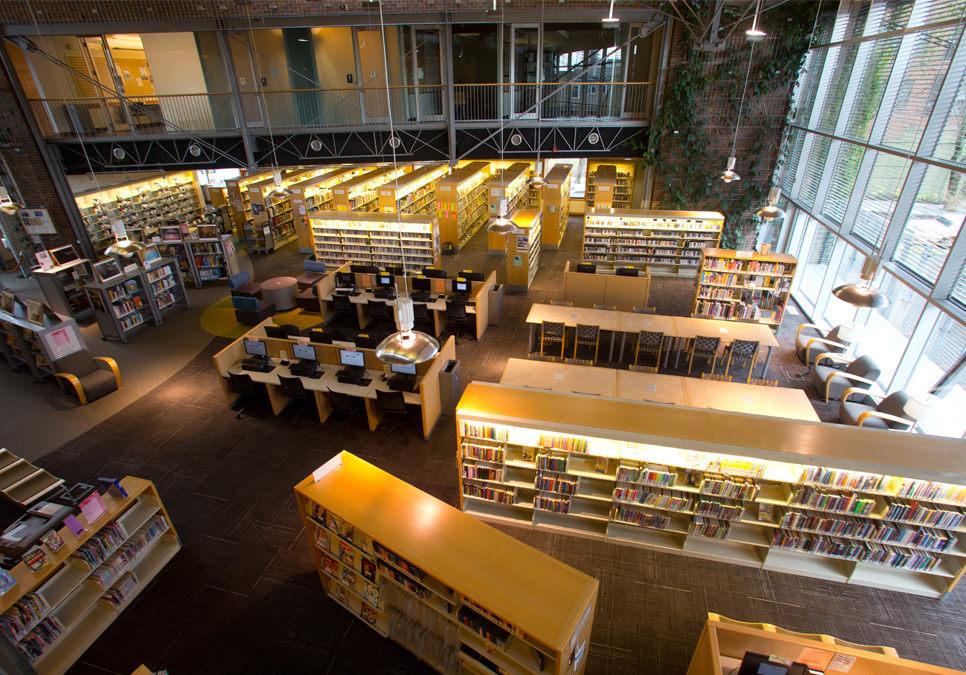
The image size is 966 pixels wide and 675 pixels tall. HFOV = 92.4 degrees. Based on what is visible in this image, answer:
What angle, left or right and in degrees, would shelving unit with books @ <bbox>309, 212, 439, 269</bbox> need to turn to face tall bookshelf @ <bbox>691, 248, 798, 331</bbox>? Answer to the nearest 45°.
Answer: approximately 45° to its left

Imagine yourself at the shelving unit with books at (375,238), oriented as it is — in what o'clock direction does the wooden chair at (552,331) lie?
The wooden chair is roughly at 11 o'clock from the shelving unit with books.

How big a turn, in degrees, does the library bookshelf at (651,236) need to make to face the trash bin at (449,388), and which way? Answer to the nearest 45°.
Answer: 0° — it already faces it

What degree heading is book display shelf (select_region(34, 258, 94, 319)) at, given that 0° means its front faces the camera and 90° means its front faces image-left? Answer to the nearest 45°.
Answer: approximately 315°

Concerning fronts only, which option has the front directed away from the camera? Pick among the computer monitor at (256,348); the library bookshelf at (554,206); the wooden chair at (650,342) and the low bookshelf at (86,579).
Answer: the wooden chair

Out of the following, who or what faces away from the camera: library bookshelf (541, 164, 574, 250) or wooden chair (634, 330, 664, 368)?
the wooden chair

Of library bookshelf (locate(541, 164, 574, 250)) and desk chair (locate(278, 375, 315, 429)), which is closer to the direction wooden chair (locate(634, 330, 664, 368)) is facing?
the library bookshelf

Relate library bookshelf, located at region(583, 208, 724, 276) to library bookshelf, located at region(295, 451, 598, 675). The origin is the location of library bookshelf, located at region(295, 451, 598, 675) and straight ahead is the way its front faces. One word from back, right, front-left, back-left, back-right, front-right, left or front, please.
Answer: back

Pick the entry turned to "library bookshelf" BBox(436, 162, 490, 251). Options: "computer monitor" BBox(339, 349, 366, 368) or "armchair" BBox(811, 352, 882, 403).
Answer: the armchair

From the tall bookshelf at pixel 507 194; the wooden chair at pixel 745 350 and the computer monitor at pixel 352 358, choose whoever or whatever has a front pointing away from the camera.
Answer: the wooden chair

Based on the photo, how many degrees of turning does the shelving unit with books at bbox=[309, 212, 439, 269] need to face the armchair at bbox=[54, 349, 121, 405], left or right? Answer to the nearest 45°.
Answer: approximately 45° to its right

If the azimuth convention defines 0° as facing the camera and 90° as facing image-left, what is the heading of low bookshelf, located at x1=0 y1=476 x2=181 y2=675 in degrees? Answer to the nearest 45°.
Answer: approximately 315°

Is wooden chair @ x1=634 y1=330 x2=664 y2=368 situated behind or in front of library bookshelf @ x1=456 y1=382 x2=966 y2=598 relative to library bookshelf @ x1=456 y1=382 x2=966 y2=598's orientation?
behind

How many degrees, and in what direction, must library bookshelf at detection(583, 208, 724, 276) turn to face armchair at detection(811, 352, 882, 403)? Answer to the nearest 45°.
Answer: approximately 45° to its left

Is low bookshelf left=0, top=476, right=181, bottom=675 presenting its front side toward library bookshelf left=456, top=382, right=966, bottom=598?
yes

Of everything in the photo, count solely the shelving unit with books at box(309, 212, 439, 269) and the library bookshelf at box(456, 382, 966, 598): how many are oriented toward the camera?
2
